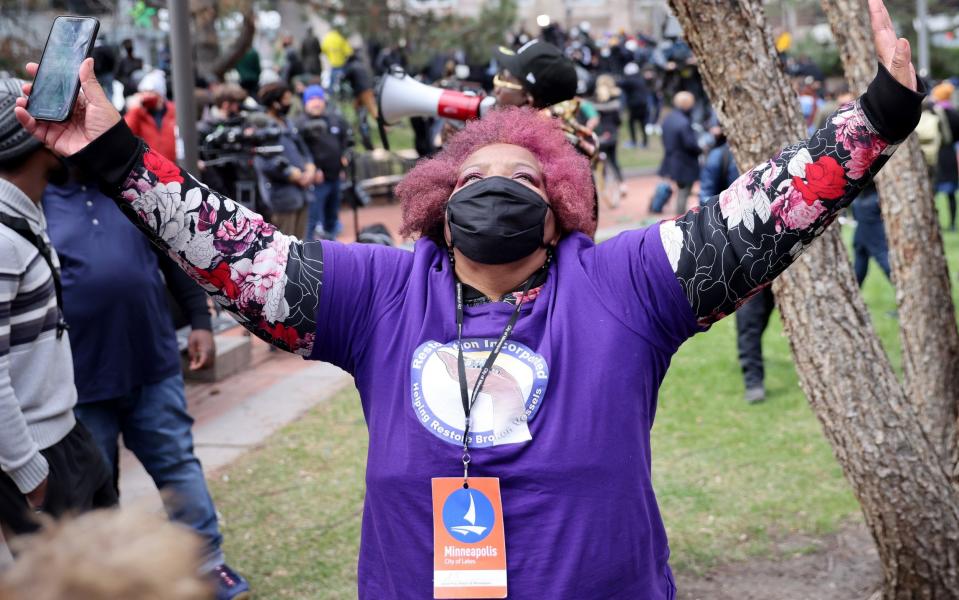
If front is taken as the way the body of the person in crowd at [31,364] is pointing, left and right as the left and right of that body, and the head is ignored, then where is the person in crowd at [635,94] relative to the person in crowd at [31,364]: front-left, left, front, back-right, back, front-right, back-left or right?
front-left

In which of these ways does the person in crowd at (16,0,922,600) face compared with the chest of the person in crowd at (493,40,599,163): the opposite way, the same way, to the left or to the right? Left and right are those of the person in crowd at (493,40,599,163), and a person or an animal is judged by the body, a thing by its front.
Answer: to the left

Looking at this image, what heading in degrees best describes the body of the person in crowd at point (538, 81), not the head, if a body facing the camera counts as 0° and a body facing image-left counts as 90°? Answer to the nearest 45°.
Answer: approximately 90°

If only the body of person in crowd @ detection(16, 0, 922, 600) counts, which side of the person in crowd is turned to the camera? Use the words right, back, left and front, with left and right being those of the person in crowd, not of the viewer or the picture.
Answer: front

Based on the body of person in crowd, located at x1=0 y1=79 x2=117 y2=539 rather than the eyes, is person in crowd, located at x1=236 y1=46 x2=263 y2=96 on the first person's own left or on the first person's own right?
on the first person's own left

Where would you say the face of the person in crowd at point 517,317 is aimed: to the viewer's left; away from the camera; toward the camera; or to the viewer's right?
toward the camera

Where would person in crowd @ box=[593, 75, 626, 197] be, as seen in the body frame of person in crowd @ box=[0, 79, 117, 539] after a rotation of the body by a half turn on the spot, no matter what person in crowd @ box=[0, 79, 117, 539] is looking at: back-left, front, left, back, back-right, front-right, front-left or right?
back-right

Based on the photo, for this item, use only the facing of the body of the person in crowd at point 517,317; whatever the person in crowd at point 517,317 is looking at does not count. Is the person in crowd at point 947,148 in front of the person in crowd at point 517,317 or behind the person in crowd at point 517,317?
behind

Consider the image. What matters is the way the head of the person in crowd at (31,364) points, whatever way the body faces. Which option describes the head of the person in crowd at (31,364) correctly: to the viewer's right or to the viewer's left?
to the viewer's right

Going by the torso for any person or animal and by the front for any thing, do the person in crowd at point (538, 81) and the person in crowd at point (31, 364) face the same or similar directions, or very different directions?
very different directions

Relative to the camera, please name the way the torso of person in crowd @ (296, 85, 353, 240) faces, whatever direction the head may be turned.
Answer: toward the camera

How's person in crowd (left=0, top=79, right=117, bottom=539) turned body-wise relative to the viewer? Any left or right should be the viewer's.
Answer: facing to the right of the viewer

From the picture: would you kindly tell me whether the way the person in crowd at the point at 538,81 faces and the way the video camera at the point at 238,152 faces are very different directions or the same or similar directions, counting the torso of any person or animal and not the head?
very different directions

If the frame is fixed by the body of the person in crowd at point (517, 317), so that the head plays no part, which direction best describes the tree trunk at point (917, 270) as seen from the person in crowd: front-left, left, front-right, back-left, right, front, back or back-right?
back-left
